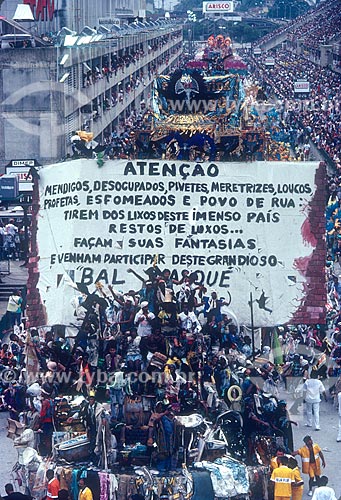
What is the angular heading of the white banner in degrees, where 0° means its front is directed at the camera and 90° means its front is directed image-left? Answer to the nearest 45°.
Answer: approximately 0°

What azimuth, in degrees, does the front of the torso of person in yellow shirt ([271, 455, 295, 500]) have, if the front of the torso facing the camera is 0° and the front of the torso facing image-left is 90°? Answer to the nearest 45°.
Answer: approximately 180°

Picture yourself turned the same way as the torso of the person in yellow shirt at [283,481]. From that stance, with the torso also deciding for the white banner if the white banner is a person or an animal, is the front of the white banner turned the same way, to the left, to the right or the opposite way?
the opposite way

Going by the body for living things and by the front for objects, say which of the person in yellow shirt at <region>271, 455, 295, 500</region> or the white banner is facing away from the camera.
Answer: the person in yellow shirt
